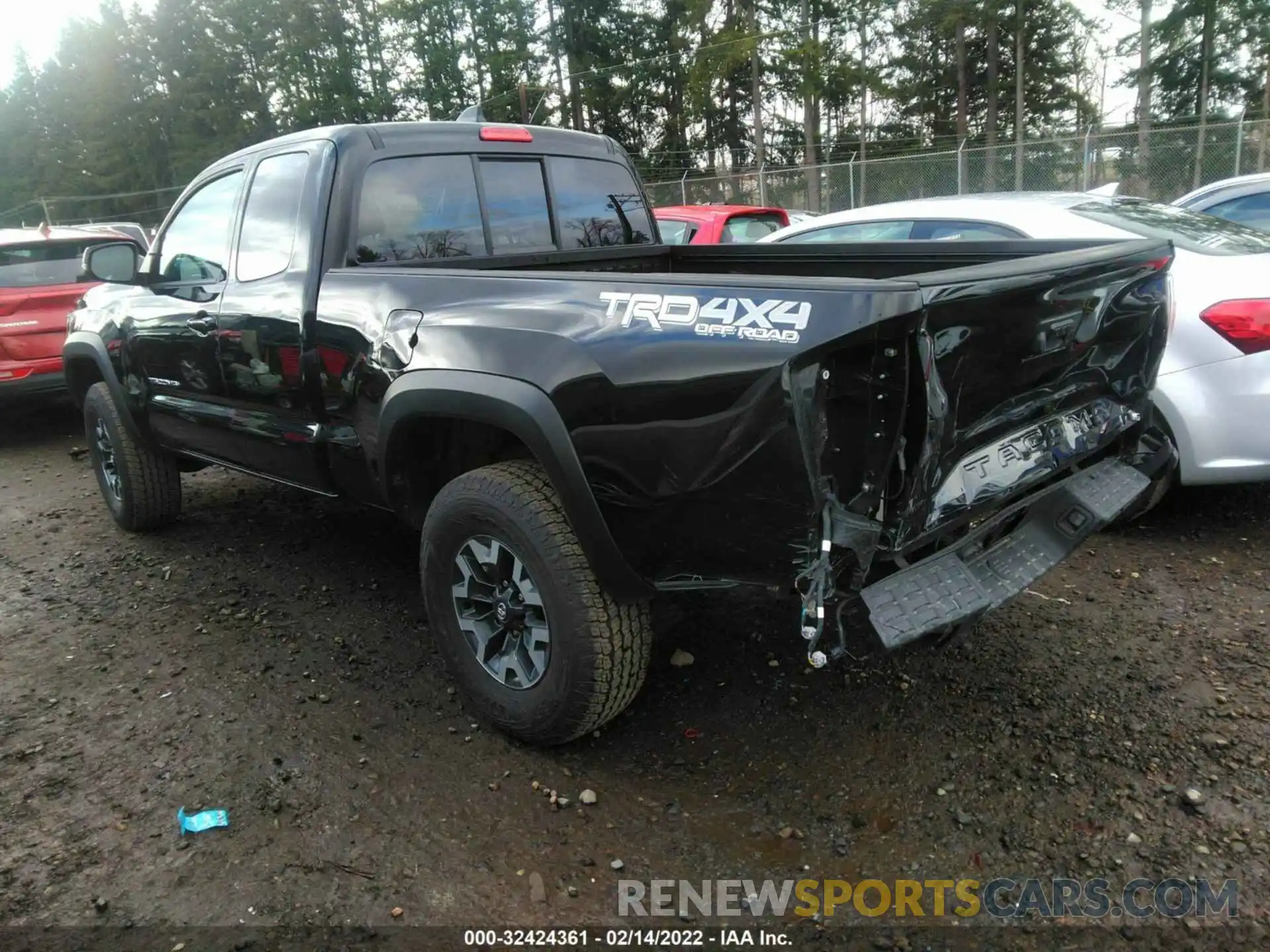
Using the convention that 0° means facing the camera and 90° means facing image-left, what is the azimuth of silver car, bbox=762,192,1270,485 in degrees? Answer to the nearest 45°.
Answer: approximately 135°

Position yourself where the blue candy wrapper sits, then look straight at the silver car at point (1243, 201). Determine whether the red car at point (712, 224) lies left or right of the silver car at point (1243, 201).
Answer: left

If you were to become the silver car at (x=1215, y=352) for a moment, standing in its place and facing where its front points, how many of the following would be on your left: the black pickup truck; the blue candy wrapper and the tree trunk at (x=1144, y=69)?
2

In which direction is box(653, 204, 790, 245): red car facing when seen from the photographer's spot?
facing away from the viewer and to the left of the viewer

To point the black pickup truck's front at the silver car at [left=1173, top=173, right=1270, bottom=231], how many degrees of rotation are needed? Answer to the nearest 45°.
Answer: approximately 90° to its right

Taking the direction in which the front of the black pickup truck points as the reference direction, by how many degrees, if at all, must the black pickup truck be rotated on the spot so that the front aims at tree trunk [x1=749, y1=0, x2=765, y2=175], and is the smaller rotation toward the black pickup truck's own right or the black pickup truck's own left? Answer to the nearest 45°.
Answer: approximately 45° to the black pickup truck's own right

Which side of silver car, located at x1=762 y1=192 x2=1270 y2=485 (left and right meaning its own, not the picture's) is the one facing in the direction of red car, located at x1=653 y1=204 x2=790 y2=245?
front

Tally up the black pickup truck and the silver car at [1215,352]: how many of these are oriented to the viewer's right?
0

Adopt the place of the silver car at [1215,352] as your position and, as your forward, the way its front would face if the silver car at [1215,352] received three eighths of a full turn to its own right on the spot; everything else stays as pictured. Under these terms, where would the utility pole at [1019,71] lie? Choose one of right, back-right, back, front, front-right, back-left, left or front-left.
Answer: left

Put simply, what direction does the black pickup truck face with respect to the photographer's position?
facing away from the viewer and to the left of the viewer

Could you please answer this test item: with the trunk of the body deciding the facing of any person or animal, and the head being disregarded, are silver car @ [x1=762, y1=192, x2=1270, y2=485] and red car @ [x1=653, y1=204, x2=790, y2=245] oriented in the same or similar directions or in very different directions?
same or similar directions

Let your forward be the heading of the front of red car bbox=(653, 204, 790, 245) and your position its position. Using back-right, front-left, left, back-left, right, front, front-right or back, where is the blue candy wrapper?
back-left

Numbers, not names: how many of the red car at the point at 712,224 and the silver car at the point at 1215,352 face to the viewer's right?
0

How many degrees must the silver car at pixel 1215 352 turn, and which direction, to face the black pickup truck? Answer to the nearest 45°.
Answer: approximately 90° to its left

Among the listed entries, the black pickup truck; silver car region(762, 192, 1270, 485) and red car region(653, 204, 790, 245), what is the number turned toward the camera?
0
